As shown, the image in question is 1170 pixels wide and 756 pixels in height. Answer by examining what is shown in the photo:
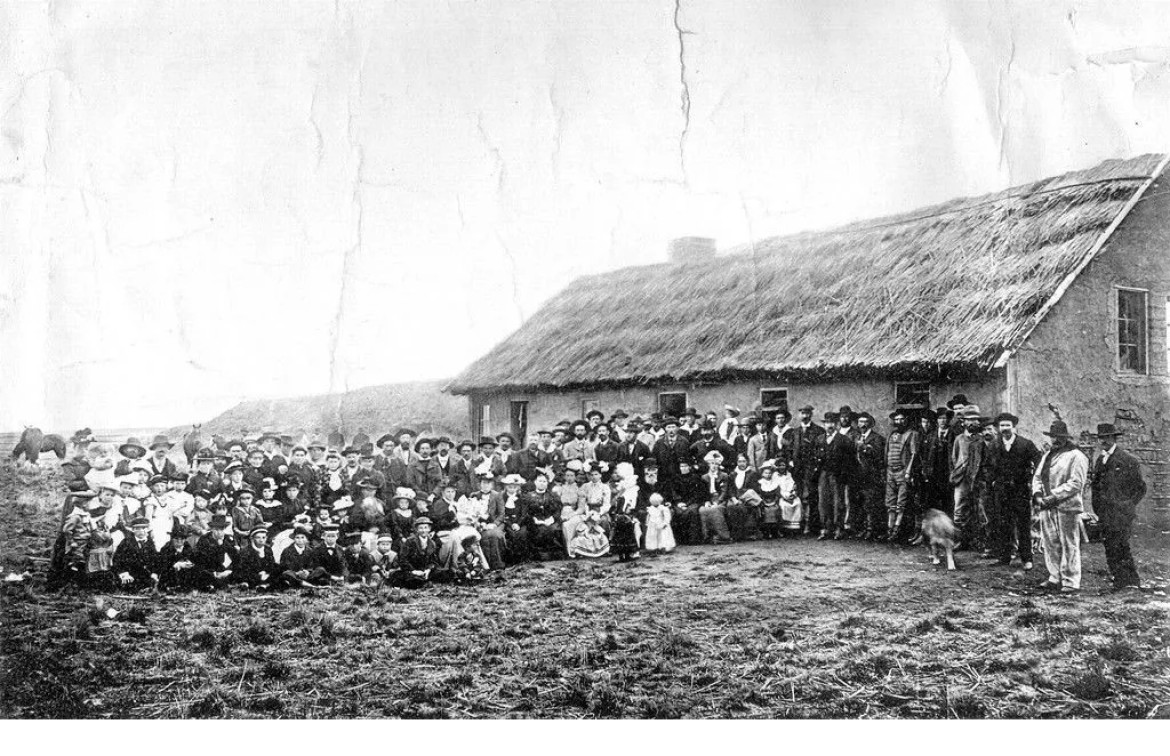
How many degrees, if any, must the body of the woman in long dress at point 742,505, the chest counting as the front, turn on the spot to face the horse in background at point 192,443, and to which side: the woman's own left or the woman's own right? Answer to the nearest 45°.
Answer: approximately 90° to the woman's own right

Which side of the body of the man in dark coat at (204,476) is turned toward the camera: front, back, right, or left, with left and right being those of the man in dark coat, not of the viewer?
front

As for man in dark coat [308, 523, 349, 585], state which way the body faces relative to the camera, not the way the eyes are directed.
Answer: toward the camera

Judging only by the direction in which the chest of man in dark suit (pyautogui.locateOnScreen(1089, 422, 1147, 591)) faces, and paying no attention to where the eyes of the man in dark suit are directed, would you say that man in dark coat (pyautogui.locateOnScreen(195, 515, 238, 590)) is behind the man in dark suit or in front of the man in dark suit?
in front

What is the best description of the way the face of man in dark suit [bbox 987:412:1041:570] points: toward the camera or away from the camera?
toward the camera

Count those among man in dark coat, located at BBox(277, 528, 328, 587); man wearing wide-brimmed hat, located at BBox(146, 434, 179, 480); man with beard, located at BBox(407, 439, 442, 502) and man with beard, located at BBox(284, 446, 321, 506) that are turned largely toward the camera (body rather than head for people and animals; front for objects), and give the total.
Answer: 4

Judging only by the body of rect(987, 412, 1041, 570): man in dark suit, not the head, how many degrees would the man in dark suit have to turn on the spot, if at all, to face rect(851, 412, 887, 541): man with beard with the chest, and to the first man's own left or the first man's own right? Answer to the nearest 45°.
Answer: approximately 90° to the first man's own right

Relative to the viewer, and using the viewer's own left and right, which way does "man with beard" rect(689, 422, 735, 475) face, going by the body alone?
facing the viewer

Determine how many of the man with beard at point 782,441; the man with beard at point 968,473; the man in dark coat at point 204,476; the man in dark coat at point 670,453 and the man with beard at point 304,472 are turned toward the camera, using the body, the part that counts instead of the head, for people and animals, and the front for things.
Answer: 5

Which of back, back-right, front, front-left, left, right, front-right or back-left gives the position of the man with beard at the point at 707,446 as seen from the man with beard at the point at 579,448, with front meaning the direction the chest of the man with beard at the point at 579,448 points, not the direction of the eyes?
left

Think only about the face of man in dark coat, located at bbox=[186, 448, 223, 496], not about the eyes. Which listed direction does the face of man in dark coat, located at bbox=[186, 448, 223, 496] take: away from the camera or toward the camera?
toward the camera

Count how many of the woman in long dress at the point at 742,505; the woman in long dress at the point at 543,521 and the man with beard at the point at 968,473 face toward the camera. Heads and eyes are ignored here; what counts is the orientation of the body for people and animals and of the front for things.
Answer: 3

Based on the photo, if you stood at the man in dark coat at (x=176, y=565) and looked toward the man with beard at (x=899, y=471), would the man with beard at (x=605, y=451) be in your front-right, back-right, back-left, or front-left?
front-left

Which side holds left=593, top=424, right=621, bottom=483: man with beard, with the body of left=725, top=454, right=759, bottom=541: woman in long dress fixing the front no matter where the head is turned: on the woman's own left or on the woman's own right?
on the woman's own right

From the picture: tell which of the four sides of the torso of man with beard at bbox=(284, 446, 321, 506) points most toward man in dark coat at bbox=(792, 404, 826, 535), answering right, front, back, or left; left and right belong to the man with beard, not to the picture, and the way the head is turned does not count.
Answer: left

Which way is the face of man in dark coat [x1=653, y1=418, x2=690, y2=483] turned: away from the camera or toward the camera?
toward the camera

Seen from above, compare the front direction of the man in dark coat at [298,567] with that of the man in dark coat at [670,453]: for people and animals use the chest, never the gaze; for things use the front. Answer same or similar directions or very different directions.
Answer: same or similar directions

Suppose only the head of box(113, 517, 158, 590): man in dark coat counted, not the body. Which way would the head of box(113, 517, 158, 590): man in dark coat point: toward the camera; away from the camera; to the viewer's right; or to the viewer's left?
toward the camera

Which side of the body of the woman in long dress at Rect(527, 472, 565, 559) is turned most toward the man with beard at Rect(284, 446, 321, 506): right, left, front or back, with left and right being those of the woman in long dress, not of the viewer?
right

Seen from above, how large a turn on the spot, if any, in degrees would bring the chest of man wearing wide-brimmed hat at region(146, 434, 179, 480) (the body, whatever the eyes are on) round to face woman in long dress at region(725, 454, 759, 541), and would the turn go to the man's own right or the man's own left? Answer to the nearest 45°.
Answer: approximately 90° to the man's own left

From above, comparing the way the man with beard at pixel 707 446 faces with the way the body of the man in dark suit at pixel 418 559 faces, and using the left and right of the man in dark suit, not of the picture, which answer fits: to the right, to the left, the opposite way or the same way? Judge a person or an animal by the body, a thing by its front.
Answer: the same way
